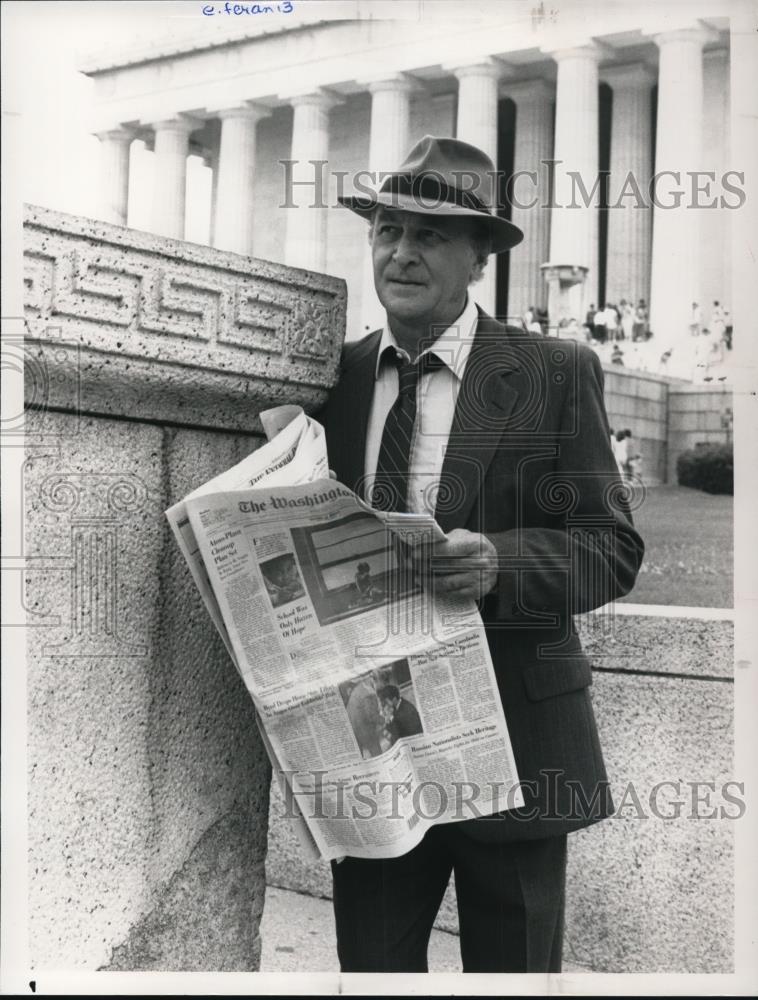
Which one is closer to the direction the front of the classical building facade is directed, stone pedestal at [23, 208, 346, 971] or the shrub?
the stone pedestal

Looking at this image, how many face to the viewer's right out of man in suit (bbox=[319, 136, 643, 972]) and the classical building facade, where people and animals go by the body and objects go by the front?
0

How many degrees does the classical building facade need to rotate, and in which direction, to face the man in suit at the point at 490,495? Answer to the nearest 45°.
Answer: approximately 45° to its left

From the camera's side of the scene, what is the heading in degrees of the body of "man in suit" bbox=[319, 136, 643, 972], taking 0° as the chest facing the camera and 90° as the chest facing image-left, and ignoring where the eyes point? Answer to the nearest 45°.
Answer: approximately 45°

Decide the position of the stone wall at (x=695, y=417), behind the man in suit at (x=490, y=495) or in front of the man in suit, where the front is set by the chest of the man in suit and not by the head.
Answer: behind

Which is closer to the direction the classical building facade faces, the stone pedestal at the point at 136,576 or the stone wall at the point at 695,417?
the stone pedestal

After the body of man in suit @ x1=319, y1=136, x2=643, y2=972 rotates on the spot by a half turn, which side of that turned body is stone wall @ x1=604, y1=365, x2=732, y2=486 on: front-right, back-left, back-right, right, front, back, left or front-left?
front-left

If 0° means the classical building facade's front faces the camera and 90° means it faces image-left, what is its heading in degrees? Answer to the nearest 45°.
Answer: approximately 45°
